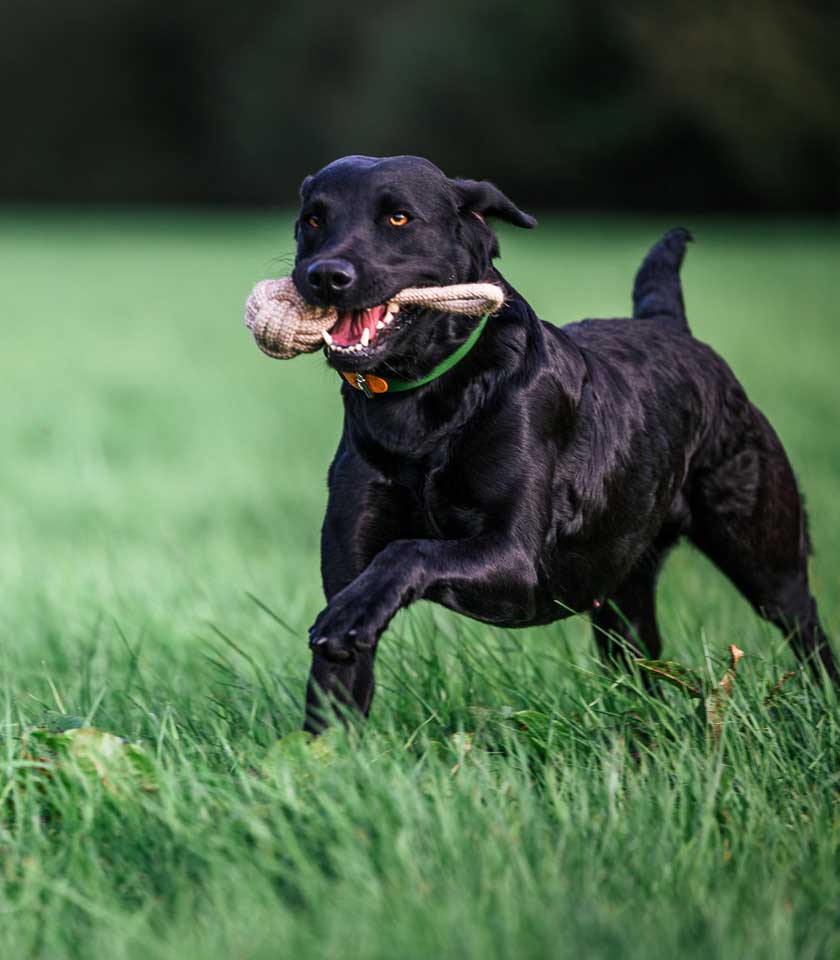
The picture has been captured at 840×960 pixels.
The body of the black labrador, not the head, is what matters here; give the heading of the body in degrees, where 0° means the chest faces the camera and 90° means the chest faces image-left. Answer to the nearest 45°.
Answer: approximately 45°

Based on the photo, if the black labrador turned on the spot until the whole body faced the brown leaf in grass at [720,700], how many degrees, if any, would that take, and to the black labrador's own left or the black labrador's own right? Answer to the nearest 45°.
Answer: approximately 135° to the black labrador's own left
